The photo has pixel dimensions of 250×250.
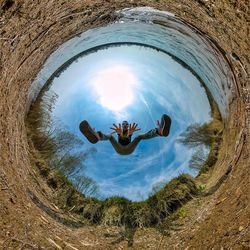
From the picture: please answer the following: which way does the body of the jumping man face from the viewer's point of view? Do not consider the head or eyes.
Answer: toward the camera

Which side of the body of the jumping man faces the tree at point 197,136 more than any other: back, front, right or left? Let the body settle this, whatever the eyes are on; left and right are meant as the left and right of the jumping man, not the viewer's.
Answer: left

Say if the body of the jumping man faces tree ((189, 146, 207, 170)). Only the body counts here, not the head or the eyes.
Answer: no
